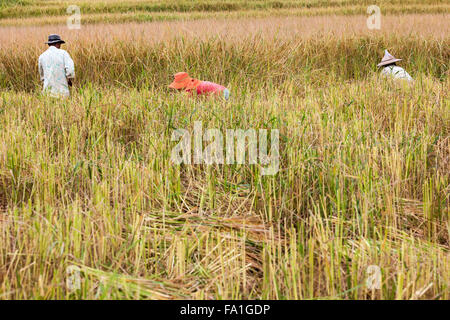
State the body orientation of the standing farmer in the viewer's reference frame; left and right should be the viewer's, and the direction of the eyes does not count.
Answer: facing away from the viewer and to the right of the viewer
